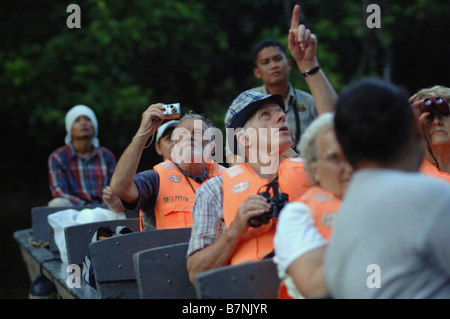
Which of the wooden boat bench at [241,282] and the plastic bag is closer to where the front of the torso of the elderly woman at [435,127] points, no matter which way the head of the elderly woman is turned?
the wooden boat bench

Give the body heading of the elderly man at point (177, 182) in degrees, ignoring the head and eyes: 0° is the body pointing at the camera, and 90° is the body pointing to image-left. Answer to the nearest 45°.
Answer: approximately 315°

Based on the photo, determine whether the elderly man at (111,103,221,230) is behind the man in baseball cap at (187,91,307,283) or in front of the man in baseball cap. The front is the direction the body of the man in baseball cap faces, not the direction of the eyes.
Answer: behind

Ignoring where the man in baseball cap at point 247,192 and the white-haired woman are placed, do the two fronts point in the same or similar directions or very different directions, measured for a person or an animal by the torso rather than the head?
same or similar directions

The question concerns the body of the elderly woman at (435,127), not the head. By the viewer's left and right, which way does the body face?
facing the viewer

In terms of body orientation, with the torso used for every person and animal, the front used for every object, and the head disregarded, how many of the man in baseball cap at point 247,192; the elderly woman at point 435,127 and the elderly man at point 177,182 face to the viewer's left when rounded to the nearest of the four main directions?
0

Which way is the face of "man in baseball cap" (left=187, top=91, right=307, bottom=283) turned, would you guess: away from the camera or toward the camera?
toward the camera

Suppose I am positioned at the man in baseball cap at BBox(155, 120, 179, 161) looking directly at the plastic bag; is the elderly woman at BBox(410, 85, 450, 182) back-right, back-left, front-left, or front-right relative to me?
back-left

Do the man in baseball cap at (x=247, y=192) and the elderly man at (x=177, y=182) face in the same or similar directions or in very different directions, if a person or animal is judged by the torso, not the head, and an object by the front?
same or similar directions

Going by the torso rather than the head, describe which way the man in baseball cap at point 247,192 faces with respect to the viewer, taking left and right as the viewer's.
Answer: facing the viewer and to the right of the viewer
